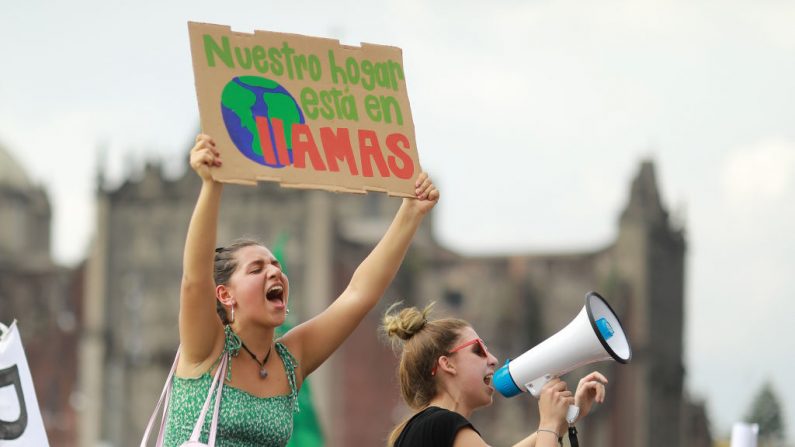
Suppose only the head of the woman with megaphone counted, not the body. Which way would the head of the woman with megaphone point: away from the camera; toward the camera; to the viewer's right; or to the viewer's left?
to the viewer's right

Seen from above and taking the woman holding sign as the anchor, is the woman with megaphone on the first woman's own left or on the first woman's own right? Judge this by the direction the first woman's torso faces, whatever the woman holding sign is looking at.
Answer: on the first woman's own left

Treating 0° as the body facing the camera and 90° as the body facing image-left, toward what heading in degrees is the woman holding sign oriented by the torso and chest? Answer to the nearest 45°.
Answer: approximately 315°

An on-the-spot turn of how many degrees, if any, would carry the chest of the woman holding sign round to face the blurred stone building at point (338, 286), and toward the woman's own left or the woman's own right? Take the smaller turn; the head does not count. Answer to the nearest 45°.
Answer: approximately 135° to the woman's own left

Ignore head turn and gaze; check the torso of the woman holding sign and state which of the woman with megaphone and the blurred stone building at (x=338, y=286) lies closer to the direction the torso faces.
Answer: the woman with megaphone

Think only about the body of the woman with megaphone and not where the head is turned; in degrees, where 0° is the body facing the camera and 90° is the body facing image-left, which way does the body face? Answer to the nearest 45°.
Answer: approximately 270°

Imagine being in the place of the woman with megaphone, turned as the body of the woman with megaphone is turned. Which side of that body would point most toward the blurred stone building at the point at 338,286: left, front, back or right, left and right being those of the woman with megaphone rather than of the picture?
left

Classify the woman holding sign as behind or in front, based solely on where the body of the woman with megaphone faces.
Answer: behind
